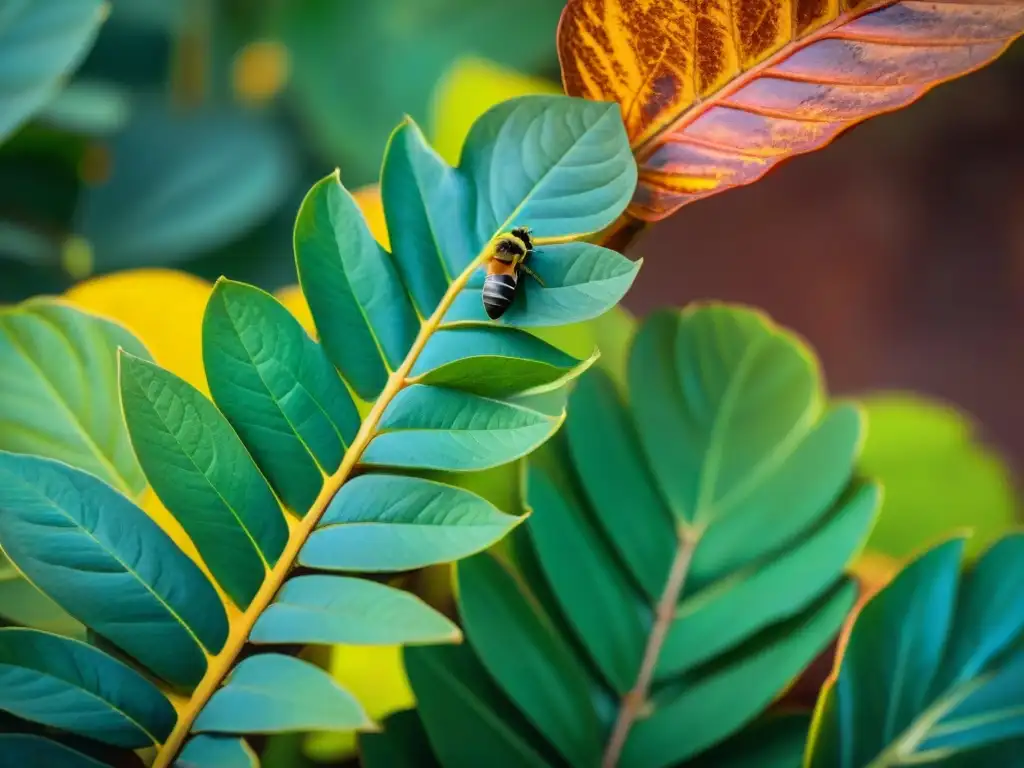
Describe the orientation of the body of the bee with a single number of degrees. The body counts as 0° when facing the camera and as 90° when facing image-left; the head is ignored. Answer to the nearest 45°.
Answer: approximately 225°

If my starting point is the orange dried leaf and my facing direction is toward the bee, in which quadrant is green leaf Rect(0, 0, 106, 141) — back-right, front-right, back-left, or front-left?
front-right
